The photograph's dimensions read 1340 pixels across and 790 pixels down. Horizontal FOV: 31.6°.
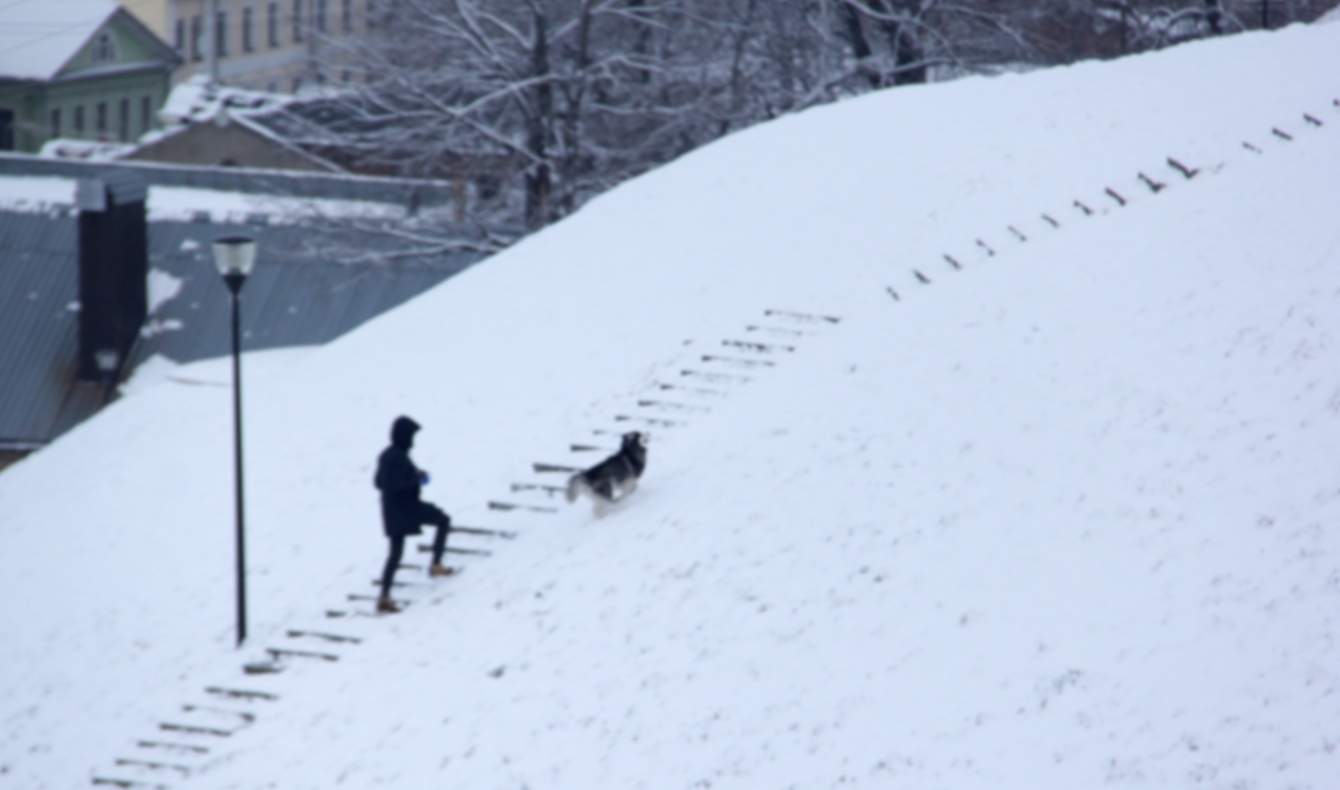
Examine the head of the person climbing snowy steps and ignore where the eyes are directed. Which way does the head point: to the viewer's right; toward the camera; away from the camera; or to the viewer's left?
to the viewer's right

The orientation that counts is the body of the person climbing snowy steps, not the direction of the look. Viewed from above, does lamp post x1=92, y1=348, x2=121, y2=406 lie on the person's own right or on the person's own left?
on the person's own left

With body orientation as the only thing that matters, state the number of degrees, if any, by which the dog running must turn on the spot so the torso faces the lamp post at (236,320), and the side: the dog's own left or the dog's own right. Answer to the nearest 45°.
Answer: approximately 180°

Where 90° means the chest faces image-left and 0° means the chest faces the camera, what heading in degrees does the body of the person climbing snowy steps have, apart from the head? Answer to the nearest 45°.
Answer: approximately 270°

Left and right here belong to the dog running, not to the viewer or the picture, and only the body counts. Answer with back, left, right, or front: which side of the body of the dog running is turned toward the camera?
right

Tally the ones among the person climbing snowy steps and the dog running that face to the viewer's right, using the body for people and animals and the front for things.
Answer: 2

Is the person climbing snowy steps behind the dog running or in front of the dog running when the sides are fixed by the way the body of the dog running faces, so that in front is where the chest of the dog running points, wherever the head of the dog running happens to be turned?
behind

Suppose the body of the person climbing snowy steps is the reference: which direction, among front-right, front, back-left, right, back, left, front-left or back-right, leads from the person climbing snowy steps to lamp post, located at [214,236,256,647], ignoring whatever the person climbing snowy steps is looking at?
back-left
